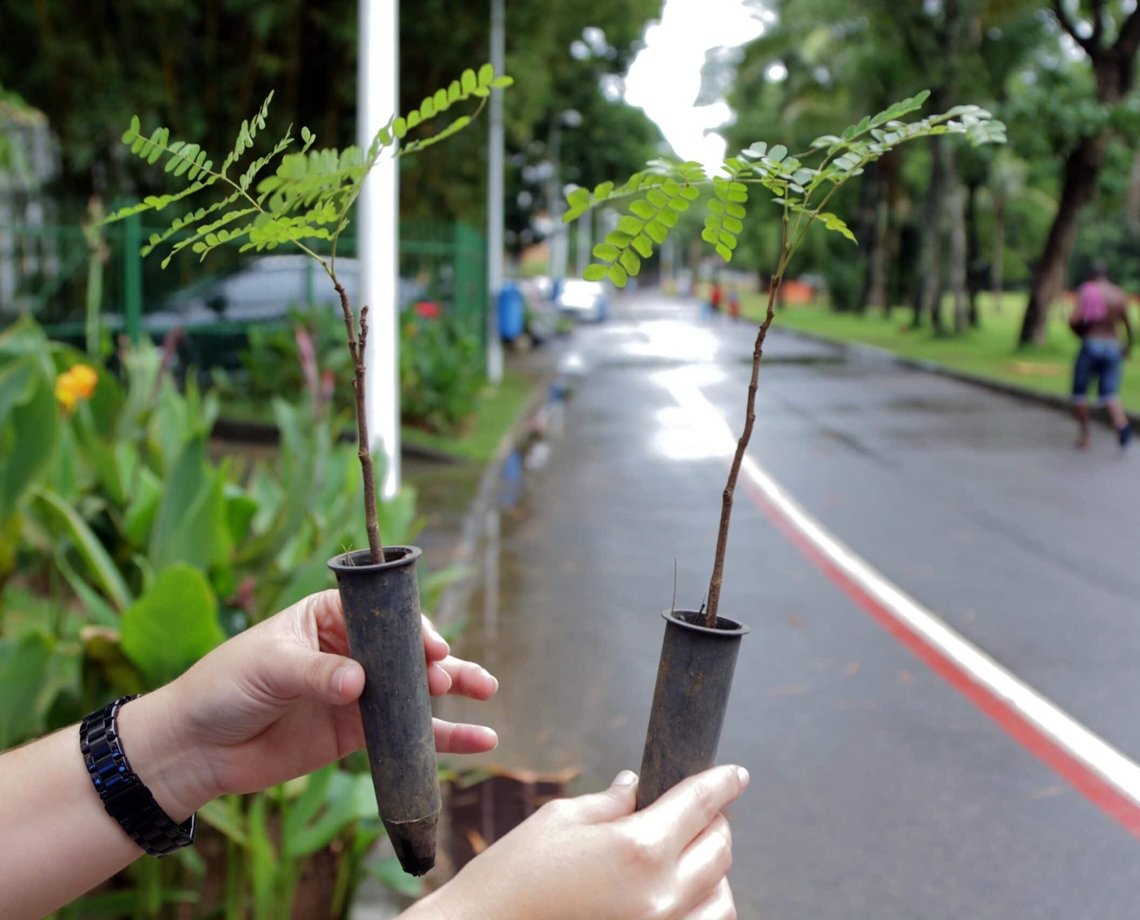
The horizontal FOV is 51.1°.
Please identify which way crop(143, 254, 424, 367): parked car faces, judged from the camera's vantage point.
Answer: facing to the left of the viewer

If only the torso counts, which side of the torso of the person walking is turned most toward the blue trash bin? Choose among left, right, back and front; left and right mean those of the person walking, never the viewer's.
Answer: left

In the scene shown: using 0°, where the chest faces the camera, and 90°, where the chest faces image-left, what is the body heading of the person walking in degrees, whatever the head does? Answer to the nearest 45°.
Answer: approximately 180°

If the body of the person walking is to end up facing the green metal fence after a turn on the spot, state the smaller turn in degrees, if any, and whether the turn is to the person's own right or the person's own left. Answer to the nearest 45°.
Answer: approximately 135° to the person's own left

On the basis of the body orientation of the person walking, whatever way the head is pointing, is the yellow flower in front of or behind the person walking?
behind

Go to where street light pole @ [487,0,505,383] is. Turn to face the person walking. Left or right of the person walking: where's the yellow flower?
right

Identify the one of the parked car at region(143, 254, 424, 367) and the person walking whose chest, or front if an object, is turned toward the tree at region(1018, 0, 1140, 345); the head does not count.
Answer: the person walking

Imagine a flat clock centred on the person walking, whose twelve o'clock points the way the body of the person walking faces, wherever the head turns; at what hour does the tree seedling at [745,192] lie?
The tree seedling is roughly at 6 o'clock from the person walking.

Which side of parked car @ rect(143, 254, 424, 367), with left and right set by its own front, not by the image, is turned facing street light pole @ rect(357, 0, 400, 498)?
left

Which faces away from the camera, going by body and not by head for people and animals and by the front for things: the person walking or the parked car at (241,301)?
the person walking
